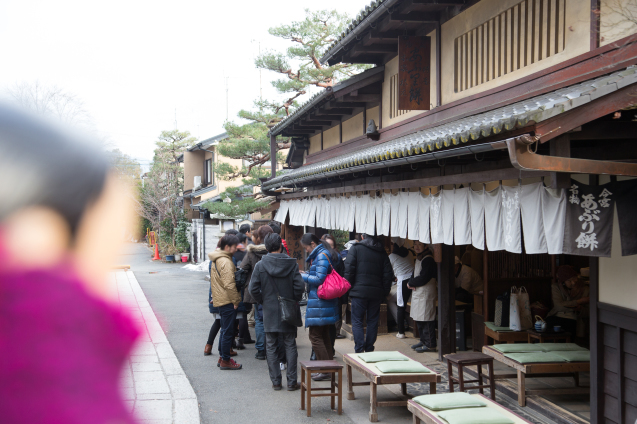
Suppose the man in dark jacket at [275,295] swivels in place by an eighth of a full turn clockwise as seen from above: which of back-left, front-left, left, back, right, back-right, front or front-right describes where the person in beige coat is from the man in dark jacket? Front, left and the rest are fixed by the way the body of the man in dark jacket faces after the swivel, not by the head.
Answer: left

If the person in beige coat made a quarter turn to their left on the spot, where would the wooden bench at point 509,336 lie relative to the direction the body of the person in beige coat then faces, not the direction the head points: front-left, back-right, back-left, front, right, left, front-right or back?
right

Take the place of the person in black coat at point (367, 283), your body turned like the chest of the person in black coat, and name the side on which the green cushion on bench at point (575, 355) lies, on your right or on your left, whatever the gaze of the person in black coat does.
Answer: on your right

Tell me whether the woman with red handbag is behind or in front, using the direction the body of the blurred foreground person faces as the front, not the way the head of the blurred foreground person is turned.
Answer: in front

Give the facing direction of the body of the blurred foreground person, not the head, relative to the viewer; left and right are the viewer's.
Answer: facing away from the viewer and to the right of the viewer

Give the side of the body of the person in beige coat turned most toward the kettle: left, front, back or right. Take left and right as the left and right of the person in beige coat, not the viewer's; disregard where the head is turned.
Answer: front

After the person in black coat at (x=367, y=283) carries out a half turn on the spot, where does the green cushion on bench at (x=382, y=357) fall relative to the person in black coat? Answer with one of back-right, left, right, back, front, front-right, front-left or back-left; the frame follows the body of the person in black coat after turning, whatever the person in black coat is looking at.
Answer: front

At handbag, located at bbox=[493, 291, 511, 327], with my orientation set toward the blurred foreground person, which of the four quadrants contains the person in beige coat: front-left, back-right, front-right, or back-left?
front-right

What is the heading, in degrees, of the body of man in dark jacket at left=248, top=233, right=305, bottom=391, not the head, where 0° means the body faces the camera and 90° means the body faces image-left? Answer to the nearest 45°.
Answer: approximately 180°

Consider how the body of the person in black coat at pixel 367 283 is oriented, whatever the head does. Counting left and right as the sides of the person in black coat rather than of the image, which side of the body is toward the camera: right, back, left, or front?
back

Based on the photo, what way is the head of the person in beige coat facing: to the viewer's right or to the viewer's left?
to the viewer's right

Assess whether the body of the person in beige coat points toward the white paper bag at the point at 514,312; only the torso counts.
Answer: yes
